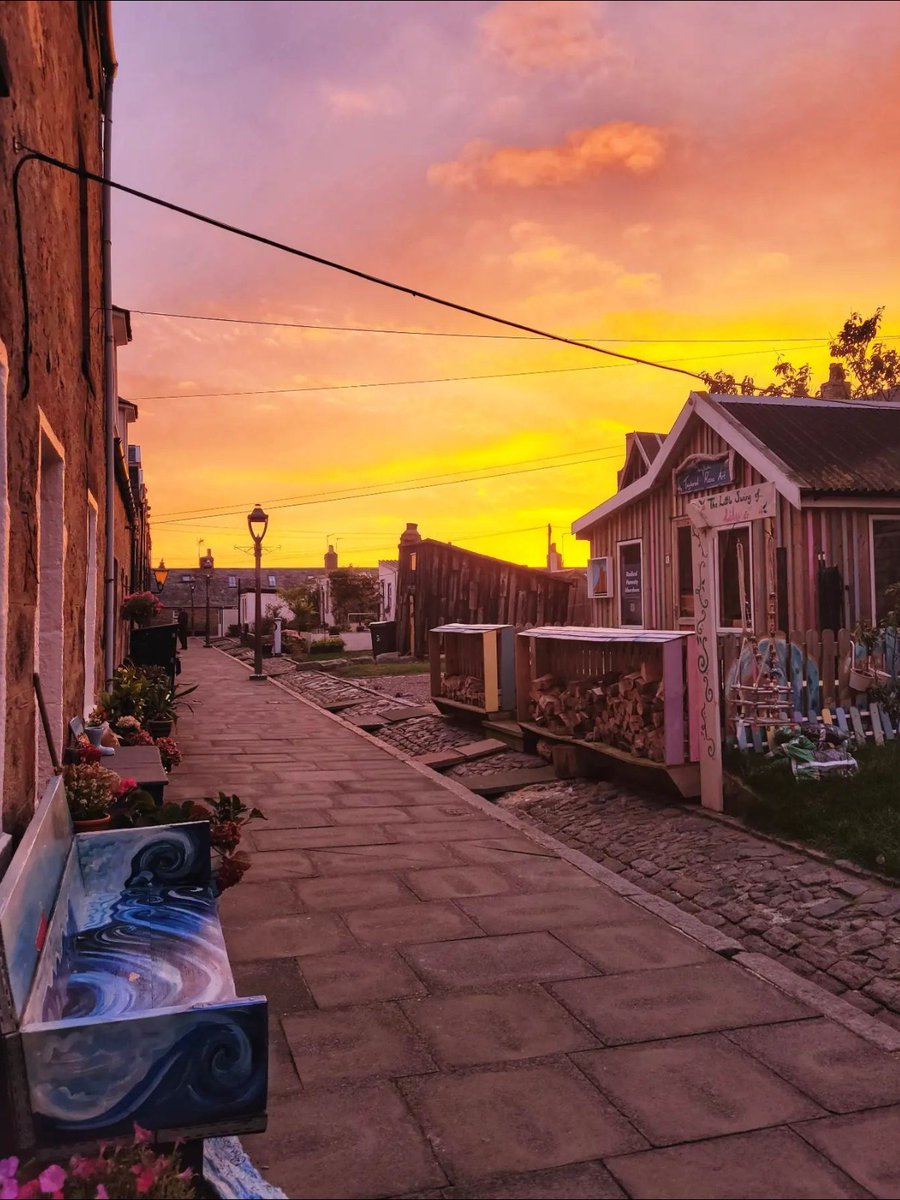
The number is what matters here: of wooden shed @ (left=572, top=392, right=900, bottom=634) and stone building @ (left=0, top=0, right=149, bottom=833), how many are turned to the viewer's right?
1

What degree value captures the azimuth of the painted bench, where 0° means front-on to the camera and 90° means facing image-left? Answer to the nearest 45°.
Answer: approximately 270°

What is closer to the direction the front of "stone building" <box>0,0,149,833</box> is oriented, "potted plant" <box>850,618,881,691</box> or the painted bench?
the potted plant

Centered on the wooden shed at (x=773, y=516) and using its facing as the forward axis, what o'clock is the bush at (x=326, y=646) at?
The bush is roughly at 3 o'clock from the wooden shed.

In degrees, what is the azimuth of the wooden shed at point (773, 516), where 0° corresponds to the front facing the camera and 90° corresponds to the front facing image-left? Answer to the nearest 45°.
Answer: approximately 45°

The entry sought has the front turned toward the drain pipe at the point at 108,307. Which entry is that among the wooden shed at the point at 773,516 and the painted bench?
the wooden shed

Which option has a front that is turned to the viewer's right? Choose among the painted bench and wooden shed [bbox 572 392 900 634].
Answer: the painted bench

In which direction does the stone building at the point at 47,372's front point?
to the viewer's right

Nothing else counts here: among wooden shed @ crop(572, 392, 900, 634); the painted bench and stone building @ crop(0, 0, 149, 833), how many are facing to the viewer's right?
2

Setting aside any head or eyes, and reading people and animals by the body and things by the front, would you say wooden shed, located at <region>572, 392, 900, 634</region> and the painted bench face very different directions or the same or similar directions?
very different directions

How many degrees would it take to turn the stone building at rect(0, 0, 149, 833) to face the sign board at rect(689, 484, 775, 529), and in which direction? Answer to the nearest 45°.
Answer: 0° — it already faces it

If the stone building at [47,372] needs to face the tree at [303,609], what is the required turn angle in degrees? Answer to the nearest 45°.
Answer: approximately 90° to its left

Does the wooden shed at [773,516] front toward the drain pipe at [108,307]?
yes

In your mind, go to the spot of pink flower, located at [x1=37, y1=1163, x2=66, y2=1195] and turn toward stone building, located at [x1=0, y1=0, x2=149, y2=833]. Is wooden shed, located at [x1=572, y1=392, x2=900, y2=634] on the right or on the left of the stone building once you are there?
right
